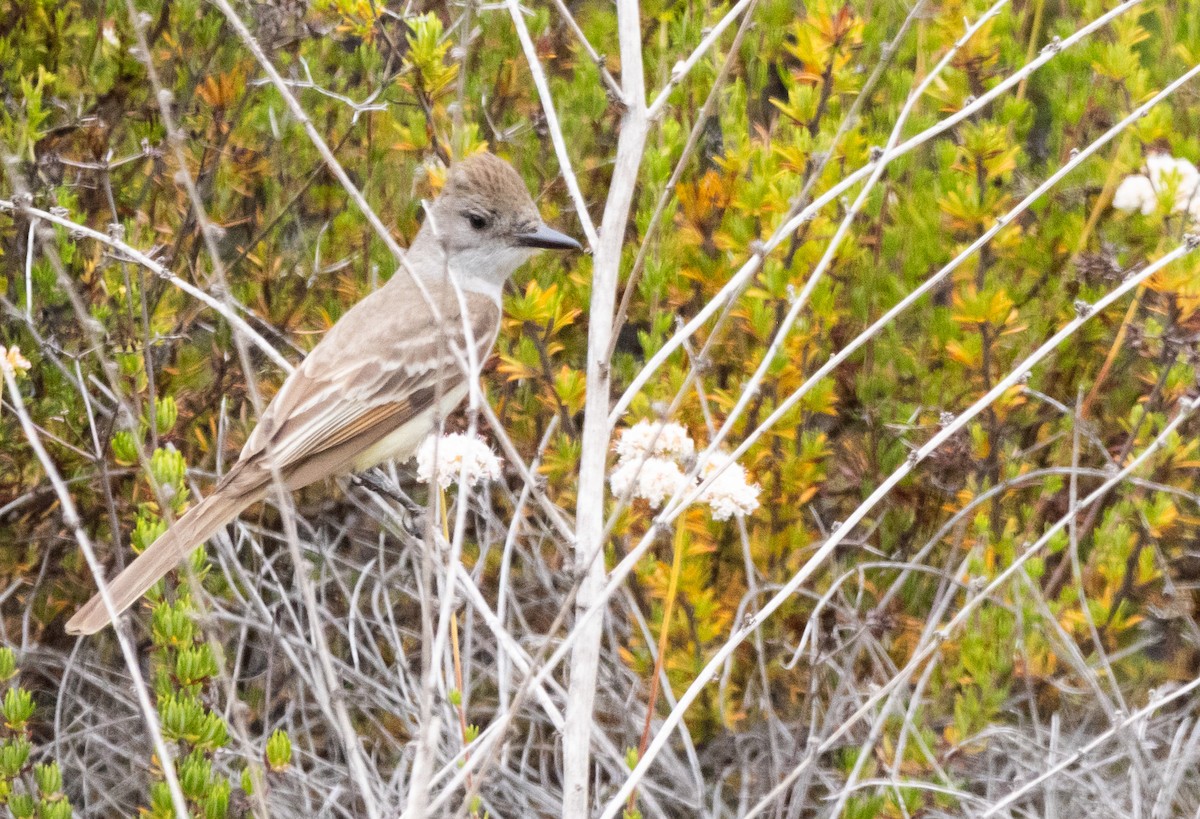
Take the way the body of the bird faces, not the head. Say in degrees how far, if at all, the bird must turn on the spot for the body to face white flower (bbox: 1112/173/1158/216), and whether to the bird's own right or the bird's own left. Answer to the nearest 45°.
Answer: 0° — it already faces it

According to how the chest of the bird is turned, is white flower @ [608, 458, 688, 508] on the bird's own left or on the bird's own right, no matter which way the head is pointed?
on the bird's own right

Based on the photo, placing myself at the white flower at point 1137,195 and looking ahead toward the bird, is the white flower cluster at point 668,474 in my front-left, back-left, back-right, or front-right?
front-left

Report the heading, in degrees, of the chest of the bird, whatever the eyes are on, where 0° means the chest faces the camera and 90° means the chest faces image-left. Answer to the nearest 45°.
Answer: approximately 270°
